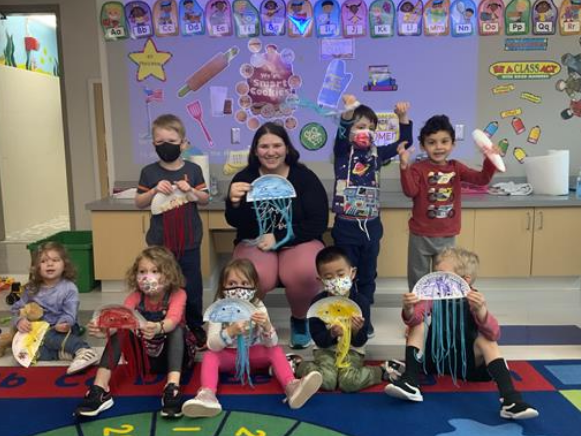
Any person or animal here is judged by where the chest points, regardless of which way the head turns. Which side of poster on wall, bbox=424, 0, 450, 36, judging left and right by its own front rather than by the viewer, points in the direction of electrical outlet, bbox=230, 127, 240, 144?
right

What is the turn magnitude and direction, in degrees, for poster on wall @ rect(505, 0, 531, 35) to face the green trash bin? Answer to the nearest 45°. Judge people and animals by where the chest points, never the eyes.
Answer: approximately 45° to its right

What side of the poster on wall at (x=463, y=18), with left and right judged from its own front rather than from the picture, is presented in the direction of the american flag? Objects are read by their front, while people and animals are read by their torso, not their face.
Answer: right

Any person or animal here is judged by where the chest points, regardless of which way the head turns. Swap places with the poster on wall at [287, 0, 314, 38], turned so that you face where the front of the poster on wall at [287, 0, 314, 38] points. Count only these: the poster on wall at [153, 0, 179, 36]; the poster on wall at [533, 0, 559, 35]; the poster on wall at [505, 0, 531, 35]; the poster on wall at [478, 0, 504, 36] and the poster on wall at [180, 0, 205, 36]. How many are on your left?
3

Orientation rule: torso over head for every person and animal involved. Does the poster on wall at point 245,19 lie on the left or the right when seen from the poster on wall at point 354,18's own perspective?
on its right

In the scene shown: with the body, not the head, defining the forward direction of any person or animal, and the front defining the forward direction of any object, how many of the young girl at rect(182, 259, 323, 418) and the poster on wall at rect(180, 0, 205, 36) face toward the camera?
2

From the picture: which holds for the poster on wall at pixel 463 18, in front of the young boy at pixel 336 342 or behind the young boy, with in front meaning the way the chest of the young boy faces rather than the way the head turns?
behind

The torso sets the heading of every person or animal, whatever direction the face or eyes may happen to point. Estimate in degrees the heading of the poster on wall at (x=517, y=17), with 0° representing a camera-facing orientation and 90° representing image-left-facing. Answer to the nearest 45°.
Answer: approximately 0°
